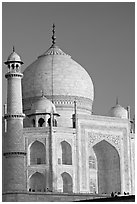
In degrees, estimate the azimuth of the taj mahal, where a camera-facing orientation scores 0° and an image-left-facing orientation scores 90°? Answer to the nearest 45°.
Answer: approximately 315°
